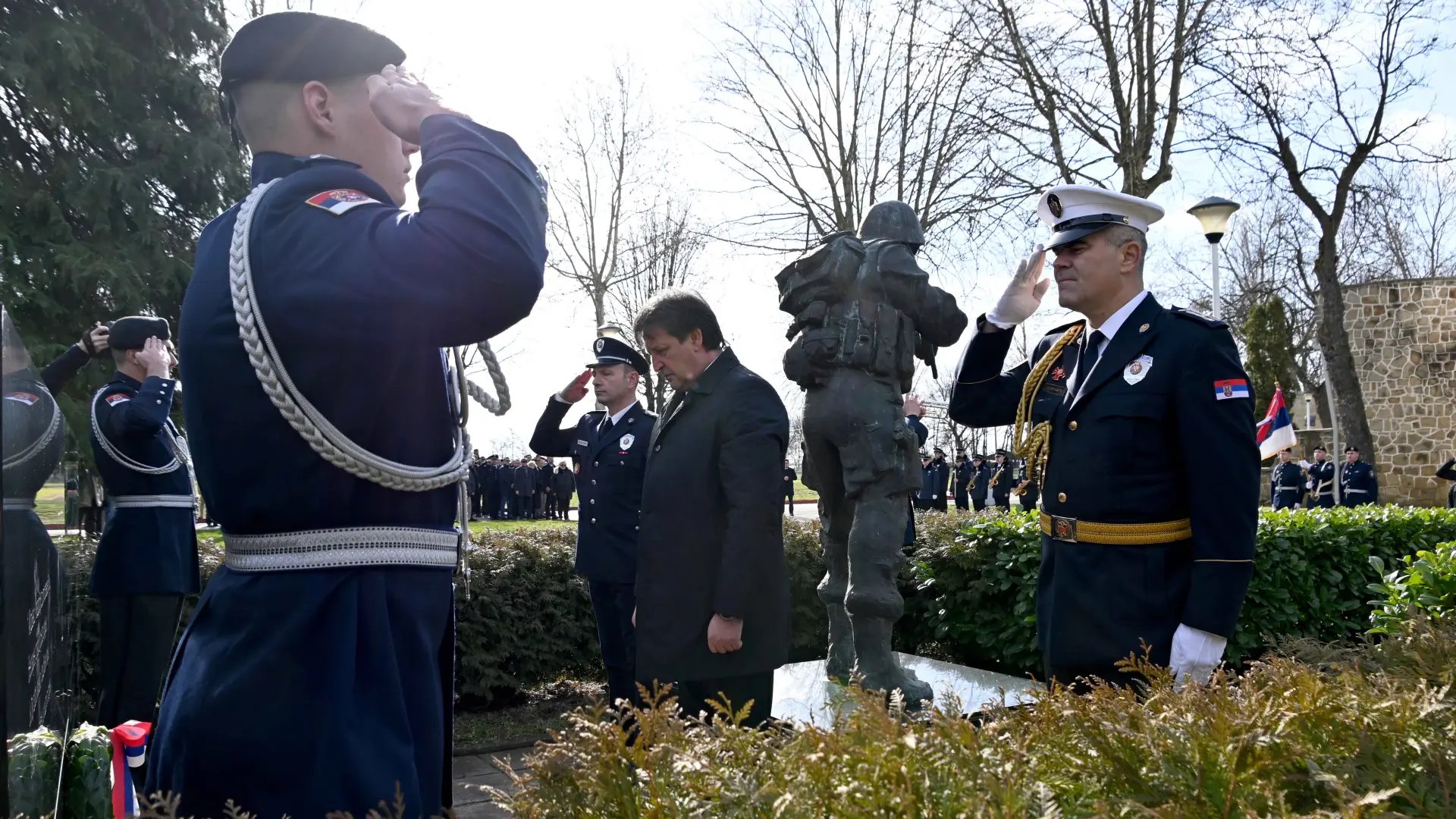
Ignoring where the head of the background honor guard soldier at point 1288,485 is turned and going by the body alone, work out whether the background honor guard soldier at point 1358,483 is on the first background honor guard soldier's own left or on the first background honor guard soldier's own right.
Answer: on the first background honor guard soldier's own left

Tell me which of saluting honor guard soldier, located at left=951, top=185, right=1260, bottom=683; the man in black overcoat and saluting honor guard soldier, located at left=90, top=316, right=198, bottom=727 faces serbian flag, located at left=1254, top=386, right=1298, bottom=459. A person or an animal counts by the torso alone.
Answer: saluting honor guard soldier, located at left=90, top=316, right=198, bottom=727

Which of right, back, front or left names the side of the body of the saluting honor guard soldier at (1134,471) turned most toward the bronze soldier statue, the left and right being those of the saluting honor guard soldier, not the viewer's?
right

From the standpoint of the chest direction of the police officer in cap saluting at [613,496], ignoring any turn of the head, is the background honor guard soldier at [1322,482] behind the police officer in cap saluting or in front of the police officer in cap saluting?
behind

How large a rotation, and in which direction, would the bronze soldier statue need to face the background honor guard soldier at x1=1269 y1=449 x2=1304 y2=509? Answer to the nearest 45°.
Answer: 0° — it already faces them

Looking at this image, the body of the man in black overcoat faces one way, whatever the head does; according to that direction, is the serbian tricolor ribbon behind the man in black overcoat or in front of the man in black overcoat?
in front

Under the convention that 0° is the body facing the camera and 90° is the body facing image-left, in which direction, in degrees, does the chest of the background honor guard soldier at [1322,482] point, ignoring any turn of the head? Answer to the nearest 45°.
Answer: approximately 45°

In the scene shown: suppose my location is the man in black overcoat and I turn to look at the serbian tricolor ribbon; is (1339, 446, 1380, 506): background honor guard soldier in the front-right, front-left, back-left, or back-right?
back-right

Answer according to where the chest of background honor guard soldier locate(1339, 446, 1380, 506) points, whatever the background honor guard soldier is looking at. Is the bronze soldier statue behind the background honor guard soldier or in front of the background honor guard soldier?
in front

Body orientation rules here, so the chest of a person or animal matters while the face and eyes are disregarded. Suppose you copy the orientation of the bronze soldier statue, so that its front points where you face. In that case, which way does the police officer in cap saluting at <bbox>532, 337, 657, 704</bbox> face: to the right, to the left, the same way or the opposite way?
the opposite way

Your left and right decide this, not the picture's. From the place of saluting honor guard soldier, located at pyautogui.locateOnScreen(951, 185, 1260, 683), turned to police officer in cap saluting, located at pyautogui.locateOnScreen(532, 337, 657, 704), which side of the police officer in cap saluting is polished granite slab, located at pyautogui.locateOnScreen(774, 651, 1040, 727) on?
right

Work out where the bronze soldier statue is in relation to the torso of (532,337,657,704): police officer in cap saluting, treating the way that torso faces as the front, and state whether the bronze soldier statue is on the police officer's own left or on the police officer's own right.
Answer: on the police officer's own left

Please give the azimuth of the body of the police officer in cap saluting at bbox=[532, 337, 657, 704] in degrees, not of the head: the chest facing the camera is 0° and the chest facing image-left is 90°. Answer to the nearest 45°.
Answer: approximately 45°

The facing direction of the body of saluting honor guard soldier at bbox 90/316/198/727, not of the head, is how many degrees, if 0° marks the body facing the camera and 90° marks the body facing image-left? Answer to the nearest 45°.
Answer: approximately 270°

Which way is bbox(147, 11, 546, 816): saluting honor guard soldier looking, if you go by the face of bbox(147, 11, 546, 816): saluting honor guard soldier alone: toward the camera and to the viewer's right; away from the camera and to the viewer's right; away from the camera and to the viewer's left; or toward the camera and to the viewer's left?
away from the camera and to the viewer's right
